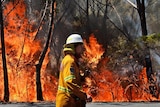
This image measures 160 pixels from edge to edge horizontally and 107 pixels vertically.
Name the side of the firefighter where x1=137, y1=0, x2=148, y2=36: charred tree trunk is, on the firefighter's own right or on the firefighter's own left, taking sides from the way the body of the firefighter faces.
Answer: on the firefighter's own left

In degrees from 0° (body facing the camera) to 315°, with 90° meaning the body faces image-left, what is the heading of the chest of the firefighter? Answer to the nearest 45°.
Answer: approximately 270°

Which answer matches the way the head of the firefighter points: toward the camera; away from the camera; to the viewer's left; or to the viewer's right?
to the viewer's right
